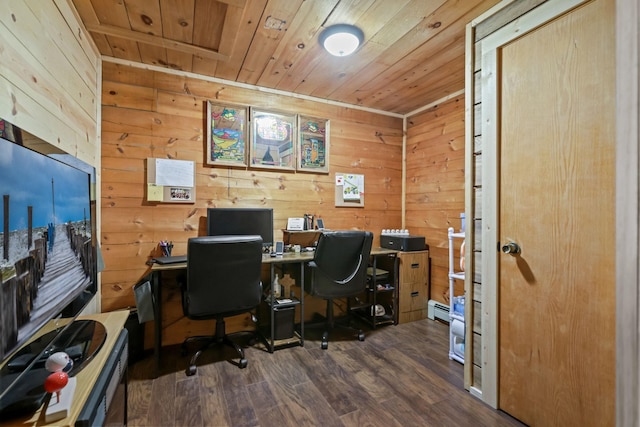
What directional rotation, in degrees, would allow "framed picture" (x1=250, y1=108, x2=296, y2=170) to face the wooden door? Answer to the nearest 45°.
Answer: approximately 45° to its left

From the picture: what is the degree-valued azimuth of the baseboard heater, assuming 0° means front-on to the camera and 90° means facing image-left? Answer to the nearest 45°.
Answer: approximately 45°

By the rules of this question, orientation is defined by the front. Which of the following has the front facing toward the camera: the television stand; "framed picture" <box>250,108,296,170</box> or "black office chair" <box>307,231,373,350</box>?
the framed picture

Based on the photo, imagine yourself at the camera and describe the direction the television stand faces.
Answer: facing to the right of the viewer

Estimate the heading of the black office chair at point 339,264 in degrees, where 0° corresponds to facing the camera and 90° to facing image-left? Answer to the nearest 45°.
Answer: approximately 135°

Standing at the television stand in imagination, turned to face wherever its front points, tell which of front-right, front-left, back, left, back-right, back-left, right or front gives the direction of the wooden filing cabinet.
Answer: front

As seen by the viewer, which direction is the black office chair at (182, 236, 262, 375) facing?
away from the camera

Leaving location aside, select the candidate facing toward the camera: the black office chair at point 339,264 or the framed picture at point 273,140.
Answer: the framed picture

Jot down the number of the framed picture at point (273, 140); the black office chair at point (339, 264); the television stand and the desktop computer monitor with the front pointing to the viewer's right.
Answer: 1

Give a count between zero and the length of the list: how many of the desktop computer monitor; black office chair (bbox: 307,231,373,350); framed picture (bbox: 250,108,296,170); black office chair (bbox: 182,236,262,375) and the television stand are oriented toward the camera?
2

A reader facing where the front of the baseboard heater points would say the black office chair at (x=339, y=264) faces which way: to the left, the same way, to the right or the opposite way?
to the right

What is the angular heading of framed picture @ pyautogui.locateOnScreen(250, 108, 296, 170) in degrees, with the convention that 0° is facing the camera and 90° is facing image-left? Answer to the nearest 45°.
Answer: approximately 0°

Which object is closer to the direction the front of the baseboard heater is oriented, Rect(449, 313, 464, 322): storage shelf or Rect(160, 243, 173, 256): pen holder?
the pen holder

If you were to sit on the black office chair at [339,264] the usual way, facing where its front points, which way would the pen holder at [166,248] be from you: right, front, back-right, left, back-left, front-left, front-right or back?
front-left

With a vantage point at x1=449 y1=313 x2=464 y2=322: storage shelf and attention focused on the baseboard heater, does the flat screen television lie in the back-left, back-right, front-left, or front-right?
back-left
